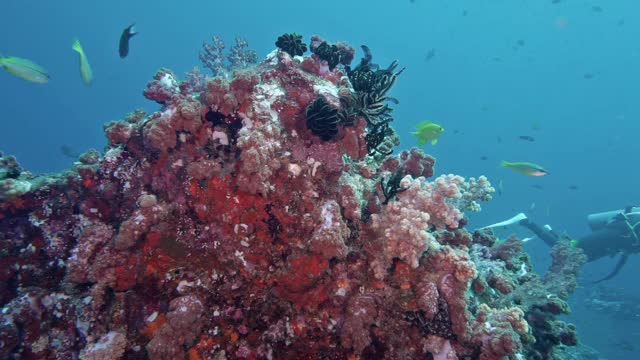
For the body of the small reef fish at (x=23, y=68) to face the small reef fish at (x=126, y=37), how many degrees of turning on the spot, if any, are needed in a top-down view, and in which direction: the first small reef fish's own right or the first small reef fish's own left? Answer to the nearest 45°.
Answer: approximately 45° to the first small reef fish's own right

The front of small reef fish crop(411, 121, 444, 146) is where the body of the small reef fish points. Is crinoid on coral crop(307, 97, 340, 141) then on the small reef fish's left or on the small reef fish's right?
on the small reef fish's right

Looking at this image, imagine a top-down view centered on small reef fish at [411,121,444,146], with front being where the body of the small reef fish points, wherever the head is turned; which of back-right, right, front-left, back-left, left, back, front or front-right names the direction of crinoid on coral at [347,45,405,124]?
back

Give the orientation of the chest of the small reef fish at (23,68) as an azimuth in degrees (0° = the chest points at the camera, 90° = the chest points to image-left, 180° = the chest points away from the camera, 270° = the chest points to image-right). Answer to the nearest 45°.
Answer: approximately 270°

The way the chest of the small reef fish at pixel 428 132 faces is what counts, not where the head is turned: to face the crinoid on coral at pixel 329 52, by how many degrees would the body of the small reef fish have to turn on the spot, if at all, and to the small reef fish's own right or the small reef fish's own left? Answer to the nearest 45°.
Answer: approximately 180°

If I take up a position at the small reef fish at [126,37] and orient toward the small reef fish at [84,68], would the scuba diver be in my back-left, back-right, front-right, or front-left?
back-right
